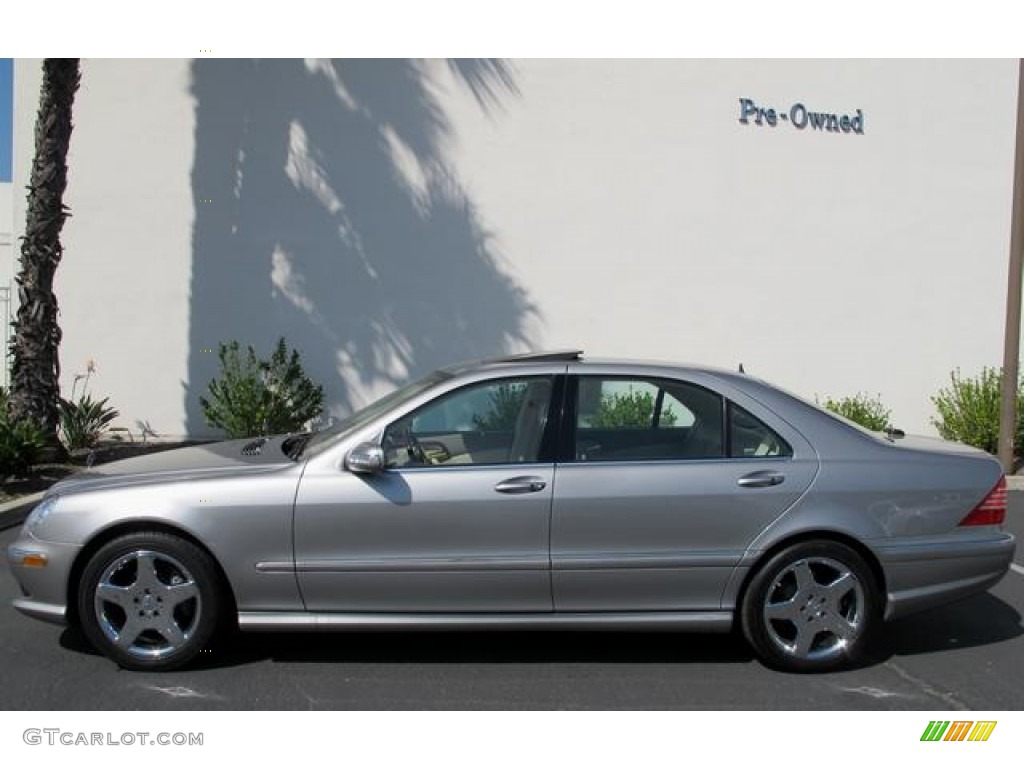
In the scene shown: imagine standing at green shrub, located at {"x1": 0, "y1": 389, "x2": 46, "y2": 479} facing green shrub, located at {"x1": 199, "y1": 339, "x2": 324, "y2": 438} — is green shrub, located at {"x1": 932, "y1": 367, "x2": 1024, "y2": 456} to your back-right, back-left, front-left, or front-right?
front-right

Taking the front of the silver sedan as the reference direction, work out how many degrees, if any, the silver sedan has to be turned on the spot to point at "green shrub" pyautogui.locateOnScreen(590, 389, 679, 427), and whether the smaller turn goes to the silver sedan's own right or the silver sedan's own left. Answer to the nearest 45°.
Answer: approximately 135° to the silver sedan's own right

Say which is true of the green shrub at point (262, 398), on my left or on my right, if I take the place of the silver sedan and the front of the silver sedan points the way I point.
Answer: on my right

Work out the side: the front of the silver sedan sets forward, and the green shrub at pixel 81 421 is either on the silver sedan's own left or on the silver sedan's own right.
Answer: on the silver sedan's own right

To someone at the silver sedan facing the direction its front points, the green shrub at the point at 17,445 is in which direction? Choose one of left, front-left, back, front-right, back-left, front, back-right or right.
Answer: front-right

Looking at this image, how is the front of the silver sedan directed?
to the viewer's left
